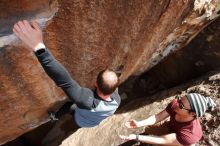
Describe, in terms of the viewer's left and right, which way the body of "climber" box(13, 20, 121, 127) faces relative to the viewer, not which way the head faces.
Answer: facing away from the viewer and to the left of the viewer

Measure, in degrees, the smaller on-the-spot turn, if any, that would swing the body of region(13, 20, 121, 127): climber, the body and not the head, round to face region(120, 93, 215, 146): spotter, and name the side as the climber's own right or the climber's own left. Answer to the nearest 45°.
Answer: approximately 135° to the climber's own right
